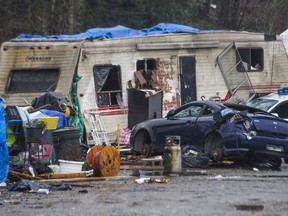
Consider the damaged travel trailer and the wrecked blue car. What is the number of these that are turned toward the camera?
0

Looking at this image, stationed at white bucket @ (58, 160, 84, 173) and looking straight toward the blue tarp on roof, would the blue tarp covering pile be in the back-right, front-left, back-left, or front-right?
back-left

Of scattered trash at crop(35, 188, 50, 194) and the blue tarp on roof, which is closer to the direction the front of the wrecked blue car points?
the blue tarp on roof

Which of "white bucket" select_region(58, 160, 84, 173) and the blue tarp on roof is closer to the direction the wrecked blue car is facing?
the blue tarp on roof

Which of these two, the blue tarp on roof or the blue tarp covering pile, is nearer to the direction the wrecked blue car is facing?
the blue tarp on roof

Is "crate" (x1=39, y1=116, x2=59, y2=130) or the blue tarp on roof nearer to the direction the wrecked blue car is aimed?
the blue tarp on roof
